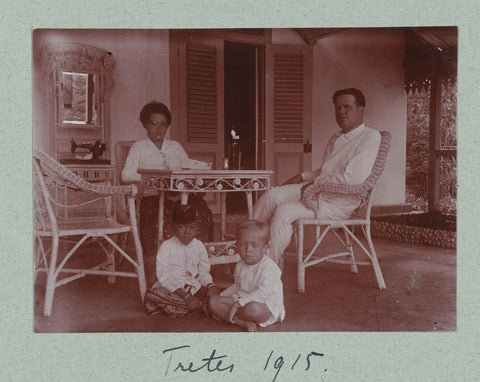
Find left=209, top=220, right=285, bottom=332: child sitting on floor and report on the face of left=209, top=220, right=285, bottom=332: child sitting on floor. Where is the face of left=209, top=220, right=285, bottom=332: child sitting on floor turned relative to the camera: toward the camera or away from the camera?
toward the camera

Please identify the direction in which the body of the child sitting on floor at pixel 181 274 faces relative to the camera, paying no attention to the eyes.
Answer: toward the camera

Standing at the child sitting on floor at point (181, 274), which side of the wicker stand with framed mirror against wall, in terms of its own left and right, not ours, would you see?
front

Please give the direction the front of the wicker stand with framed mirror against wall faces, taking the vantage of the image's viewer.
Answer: facing the viewer

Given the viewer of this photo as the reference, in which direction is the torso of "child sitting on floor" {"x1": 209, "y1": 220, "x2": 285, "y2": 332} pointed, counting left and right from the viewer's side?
facing the viewer and to the left of the viewer

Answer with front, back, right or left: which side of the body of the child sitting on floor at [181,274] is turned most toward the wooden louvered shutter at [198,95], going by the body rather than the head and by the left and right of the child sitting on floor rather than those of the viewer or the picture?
back

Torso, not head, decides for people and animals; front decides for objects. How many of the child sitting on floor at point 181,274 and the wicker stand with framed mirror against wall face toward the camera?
2

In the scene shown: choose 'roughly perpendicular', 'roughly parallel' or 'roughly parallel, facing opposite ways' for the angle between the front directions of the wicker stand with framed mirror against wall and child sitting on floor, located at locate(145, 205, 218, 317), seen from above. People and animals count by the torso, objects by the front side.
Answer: roughly parallel

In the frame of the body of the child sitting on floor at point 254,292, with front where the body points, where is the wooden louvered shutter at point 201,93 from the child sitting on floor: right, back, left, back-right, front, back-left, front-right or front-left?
back-right
